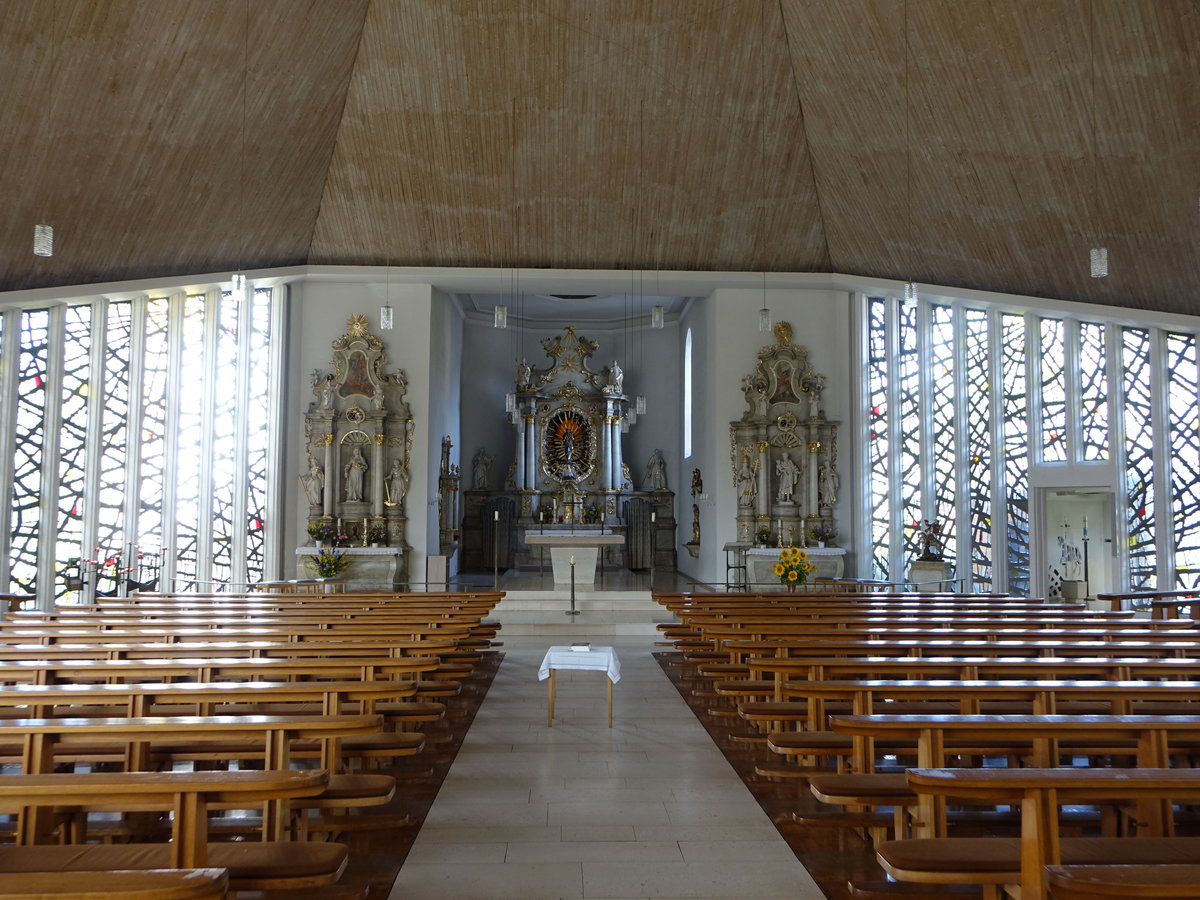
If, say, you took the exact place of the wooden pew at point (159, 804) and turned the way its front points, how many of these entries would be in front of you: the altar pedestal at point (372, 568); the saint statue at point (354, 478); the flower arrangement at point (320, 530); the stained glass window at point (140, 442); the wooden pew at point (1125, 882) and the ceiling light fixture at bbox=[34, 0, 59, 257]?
5

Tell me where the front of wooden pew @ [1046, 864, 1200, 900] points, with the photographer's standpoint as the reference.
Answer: facing away from the viewer

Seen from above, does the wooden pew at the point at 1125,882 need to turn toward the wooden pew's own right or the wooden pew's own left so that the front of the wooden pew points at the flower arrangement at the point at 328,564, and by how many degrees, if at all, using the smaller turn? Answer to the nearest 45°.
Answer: approximately 45° to the wooden pew's own left

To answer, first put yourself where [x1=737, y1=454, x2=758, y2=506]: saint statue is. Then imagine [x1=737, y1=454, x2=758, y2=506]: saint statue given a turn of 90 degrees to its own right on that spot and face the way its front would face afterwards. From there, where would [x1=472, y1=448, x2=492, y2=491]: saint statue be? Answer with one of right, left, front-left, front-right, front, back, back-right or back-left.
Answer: front-right

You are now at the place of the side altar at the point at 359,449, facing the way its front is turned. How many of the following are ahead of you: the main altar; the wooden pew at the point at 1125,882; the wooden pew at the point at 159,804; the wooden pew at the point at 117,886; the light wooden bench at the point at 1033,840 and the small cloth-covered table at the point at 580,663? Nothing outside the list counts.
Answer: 5

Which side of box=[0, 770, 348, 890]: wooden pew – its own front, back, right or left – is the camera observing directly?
back

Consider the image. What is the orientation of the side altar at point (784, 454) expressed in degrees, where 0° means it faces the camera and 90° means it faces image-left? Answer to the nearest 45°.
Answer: approximately 0°
